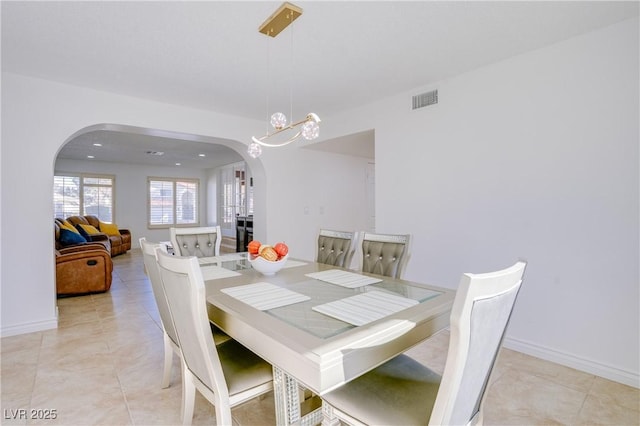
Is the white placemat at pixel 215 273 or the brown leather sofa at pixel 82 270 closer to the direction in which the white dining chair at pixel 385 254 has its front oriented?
the white placemat

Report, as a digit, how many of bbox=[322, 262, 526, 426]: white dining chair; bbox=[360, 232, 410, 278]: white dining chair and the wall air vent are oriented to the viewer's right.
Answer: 0

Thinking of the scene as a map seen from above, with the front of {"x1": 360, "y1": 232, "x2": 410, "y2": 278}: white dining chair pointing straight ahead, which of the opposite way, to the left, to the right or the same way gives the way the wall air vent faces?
the same way

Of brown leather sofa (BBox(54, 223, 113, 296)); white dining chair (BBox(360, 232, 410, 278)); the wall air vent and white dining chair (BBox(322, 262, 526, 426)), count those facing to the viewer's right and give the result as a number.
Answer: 1

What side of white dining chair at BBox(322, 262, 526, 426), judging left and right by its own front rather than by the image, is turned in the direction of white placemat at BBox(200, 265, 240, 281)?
front

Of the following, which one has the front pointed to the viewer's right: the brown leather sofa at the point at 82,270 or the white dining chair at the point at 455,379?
the brown leather sofa

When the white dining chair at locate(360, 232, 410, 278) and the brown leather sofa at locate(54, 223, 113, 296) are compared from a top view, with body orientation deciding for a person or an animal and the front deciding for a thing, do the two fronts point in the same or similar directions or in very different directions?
very different directions

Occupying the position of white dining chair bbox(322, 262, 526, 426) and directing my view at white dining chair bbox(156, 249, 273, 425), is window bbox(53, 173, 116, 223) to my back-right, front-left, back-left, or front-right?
front-right

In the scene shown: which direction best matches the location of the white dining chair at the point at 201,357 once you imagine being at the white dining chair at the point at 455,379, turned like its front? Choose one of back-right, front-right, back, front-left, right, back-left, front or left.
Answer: front-left

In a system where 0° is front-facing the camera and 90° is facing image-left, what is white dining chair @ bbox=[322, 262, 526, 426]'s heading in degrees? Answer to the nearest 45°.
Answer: approximately 135°

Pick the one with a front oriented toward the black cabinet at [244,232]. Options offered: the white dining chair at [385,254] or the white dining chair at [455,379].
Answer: the white dining chair at [455,379]

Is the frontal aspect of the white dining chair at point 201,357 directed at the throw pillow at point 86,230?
no

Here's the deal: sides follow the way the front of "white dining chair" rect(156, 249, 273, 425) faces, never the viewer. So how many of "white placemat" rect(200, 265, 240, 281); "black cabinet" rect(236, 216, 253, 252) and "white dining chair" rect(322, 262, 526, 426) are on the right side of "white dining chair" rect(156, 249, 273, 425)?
1

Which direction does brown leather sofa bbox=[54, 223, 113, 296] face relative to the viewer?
to the viewer's right

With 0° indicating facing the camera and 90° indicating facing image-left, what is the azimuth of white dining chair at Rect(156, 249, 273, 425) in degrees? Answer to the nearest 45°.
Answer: approximately 225°

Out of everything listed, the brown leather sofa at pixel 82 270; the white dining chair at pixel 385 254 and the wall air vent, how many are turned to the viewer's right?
1
